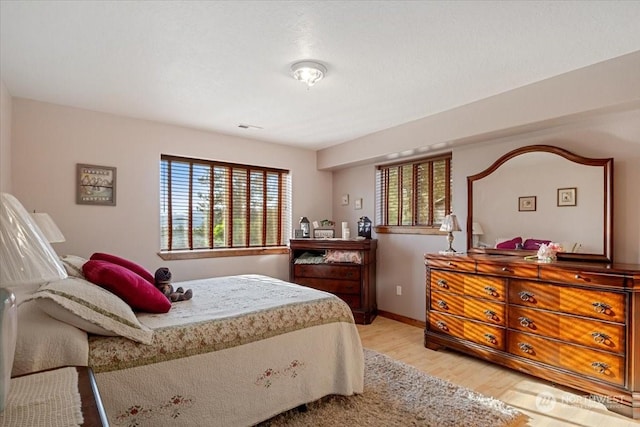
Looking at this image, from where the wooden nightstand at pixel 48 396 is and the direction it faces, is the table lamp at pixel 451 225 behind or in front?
in front

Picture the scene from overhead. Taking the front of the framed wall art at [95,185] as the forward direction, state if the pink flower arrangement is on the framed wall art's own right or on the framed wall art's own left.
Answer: on the framed wall art's own left

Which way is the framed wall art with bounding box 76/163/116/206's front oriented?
toward the camera

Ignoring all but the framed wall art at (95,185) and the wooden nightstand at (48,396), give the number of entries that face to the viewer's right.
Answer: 1

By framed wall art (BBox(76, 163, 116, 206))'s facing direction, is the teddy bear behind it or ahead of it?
ahead

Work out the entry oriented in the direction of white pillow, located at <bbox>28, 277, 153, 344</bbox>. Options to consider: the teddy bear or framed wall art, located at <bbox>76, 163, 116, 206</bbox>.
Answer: the framed wall art

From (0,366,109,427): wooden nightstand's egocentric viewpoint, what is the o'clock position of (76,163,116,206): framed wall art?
The framed wall art is roughly at 9 o'clock from the wooden nightstand.

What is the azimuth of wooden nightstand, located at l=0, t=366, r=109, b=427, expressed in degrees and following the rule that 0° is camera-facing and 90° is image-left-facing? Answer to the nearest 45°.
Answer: approximately 270°

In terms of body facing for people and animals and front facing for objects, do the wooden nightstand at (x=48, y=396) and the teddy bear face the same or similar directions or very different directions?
same or similar directions

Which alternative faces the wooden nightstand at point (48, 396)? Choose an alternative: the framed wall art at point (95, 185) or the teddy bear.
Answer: the framed wall art

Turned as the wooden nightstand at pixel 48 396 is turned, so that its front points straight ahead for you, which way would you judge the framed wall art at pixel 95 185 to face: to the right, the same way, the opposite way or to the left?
to the right

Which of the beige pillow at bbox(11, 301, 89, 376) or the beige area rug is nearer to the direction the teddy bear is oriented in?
the beige area rug

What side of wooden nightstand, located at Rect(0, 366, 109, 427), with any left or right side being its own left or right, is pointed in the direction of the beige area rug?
front

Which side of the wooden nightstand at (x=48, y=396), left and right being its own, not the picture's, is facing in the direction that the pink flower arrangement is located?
front
